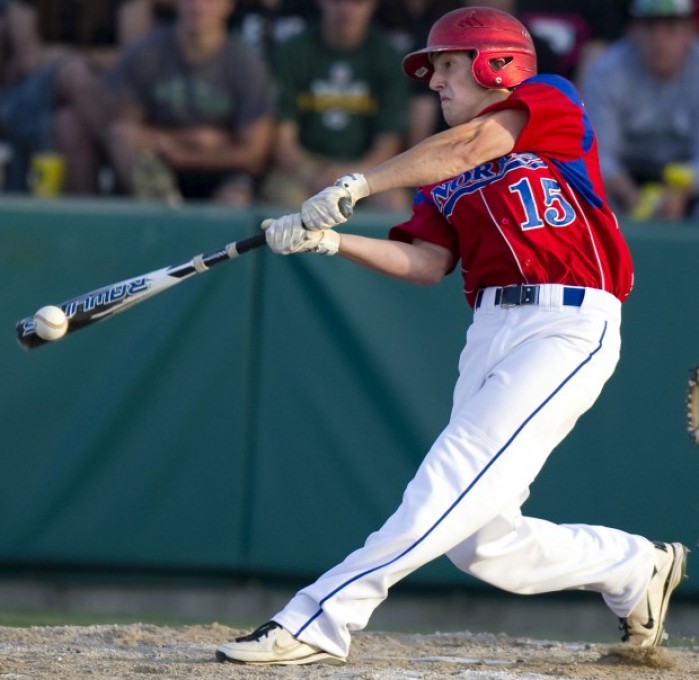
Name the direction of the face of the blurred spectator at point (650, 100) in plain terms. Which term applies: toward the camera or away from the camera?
toward the camera

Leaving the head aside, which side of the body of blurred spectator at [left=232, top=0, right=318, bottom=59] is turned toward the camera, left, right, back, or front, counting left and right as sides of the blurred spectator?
front

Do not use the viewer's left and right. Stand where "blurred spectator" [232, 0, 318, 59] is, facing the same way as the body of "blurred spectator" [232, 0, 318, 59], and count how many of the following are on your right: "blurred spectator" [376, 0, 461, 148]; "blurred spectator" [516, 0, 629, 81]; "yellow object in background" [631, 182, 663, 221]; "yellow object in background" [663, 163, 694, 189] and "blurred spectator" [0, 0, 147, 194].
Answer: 1

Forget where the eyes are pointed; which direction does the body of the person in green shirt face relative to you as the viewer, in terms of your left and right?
facing the viewer

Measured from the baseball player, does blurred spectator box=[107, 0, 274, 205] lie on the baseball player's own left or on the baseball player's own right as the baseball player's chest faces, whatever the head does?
on the baseball player's own right

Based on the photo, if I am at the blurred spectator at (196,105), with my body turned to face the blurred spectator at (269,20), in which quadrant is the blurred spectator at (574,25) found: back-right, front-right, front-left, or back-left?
front-right

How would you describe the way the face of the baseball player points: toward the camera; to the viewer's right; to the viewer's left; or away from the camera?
to the viewer's left

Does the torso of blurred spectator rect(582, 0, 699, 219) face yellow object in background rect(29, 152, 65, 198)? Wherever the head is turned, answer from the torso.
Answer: no

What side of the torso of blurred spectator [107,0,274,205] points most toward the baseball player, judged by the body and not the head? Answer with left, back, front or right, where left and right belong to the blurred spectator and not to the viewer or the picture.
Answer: front

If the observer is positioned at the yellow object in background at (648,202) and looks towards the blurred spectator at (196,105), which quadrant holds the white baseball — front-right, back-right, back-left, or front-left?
front-left

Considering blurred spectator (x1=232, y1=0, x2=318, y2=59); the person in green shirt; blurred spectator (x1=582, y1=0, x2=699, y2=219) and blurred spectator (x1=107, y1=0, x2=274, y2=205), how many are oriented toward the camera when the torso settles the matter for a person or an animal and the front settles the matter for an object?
4

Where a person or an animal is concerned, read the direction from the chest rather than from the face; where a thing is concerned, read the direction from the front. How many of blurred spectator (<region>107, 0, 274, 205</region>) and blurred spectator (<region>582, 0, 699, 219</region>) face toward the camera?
2

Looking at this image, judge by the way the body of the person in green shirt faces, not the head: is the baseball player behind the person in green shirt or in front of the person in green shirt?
in front

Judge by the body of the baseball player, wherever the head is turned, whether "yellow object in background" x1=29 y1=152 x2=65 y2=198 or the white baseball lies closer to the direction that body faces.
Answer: the white baseball

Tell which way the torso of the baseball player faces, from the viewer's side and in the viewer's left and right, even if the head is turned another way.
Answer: facing the viewer and to the left of the viewer

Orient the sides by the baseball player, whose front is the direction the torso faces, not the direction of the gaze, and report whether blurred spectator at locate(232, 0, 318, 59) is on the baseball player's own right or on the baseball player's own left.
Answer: on the baseball player's own right

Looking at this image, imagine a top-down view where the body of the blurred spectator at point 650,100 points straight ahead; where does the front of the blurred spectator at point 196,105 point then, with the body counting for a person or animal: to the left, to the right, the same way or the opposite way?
the same way

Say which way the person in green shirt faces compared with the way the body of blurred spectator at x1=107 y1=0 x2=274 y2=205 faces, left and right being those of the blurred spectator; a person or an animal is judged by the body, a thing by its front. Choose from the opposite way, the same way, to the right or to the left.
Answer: the same way

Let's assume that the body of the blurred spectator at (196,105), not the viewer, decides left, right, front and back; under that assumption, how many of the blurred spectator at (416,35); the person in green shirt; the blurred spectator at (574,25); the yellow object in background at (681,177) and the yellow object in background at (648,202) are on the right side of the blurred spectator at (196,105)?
0
